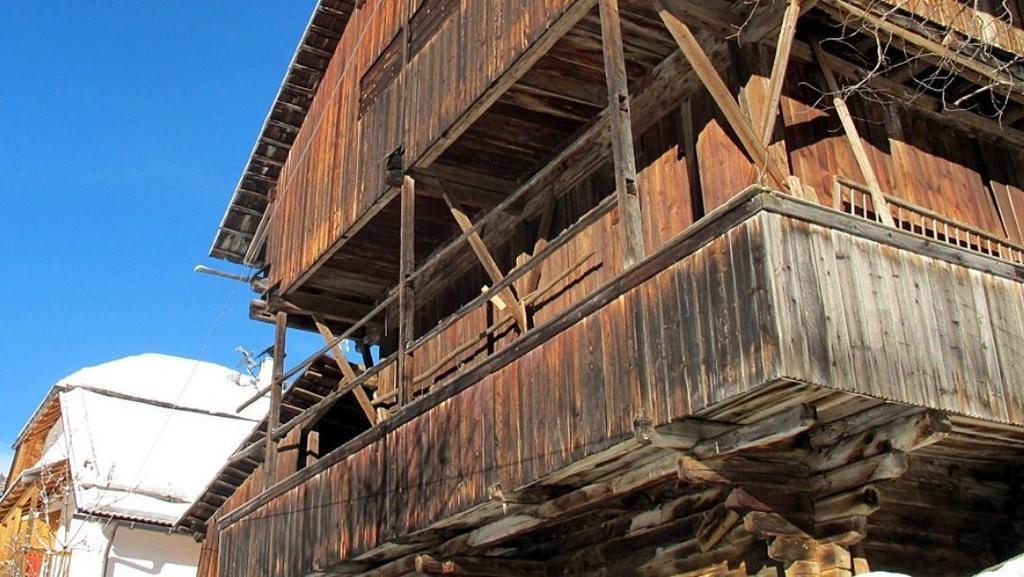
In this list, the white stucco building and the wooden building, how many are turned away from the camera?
0

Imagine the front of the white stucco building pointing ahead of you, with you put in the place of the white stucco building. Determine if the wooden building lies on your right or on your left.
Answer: on your left

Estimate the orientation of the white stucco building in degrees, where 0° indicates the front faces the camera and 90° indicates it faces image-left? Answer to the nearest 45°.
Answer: approximately 45°

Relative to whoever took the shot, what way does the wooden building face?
facing the viewer and to the left of the viewer

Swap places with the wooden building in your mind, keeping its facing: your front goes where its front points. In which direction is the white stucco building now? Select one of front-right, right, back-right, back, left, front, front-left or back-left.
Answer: right

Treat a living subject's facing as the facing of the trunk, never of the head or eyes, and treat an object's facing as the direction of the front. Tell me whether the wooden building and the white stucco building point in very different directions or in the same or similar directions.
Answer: same or similar directions
